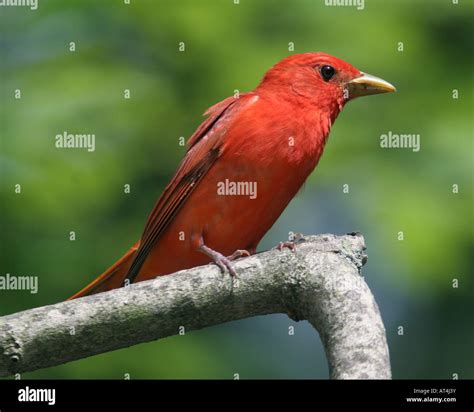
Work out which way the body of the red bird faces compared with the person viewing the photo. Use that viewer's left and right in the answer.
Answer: facing to the right of the viewer
